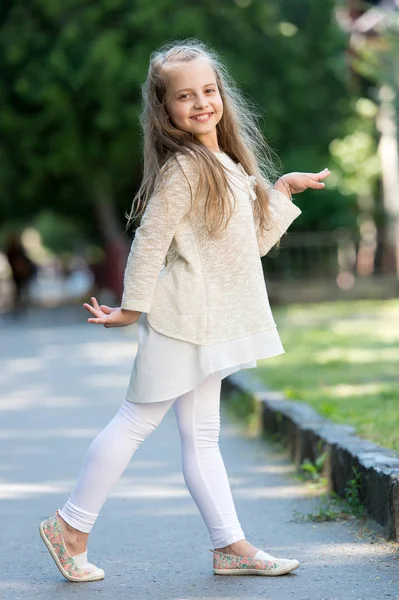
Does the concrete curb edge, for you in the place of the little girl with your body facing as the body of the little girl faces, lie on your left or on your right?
on your left

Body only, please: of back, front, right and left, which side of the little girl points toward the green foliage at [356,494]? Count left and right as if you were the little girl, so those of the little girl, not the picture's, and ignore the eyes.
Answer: left

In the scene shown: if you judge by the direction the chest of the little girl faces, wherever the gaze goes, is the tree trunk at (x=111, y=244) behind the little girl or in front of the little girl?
behind
